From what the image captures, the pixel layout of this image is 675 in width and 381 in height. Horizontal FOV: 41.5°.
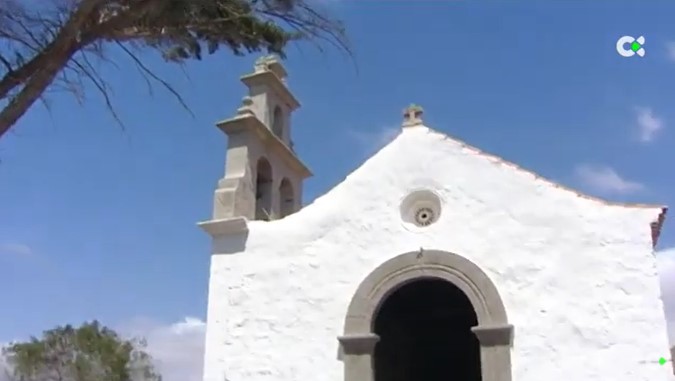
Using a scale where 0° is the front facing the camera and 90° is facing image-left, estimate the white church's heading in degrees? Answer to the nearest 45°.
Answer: approximately 0°

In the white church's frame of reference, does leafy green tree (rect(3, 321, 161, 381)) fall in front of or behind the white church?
behind
